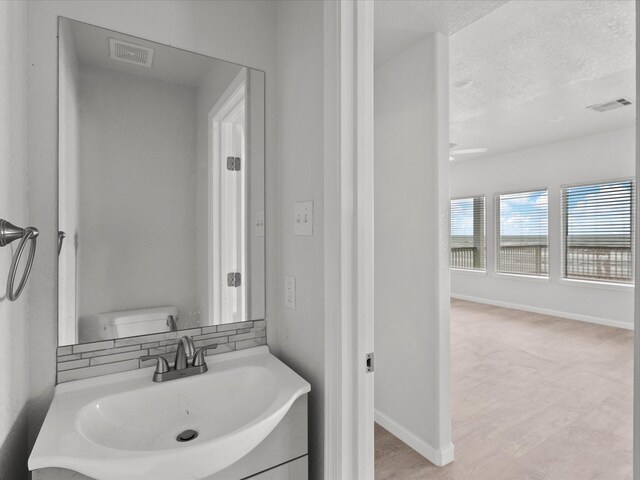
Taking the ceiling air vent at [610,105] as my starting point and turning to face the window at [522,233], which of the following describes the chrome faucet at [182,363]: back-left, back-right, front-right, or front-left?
back-left

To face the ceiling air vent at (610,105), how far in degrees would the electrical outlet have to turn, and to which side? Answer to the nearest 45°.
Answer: approximately 180°

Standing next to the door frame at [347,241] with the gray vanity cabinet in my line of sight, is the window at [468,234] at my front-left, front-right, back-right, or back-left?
back-right

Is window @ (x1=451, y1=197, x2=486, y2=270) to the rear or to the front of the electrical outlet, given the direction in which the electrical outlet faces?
to the rear

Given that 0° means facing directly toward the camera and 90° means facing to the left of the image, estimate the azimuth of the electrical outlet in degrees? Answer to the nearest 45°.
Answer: approximately 45°

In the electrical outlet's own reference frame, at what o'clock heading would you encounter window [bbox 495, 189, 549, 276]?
The window is roughly at 6 o'clock from the electrical outlet.
